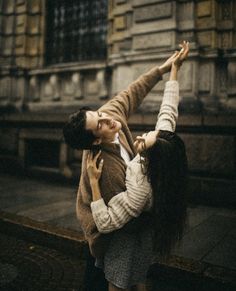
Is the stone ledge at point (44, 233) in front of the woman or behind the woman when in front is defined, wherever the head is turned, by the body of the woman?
in front

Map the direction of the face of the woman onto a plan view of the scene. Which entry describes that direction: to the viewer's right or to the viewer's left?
to the viewer's left

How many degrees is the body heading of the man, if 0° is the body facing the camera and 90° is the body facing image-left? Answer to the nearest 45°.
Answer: approximately 315°

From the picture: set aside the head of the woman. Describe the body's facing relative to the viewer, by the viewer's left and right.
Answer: facing away from the viewer and to the left of the viewer

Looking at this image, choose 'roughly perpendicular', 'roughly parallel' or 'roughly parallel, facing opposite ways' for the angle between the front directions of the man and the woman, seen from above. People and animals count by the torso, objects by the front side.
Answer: roughly parallel, facing opposite ways
